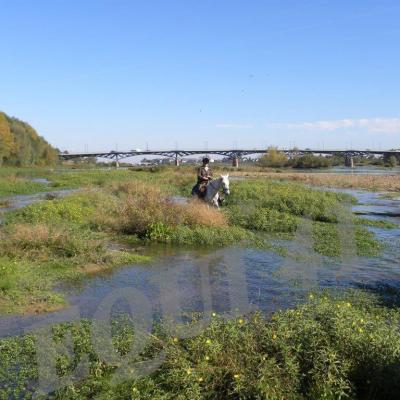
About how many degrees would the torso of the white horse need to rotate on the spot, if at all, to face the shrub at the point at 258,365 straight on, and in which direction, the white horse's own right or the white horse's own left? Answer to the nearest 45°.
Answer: approximately 45° to the white horse's own right

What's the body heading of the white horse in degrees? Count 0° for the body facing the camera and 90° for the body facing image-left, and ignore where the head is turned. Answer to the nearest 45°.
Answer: approximately 315°
